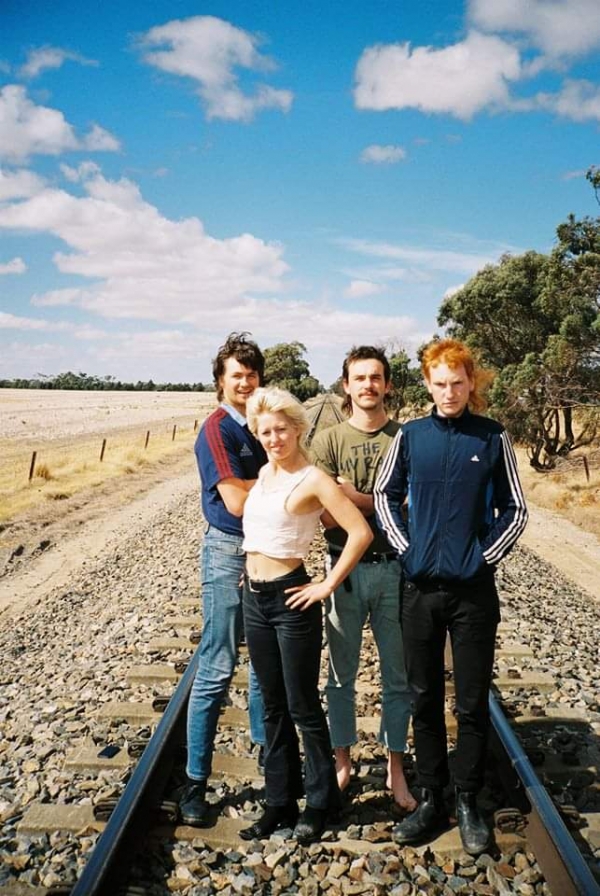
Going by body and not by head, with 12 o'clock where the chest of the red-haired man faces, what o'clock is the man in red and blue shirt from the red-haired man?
The man in red and blue shirt is roughly at 3 o'clock from the red-haired man.

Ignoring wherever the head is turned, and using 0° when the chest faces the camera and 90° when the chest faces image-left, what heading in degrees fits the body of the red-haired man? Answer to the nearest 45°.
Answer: approximately 0°

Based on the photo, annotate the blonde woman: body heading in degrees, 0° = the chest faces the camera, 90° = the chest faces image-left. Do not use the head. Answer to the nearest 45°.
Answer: approximately 45°
